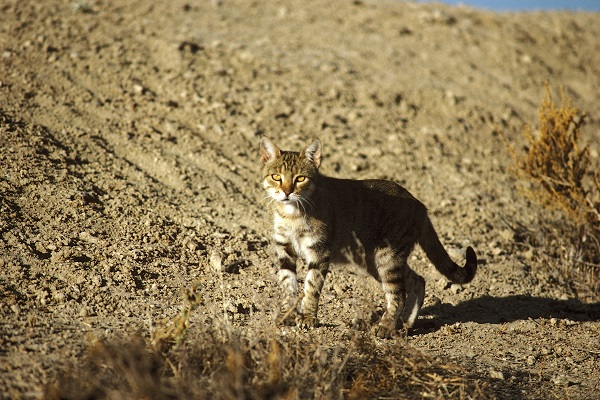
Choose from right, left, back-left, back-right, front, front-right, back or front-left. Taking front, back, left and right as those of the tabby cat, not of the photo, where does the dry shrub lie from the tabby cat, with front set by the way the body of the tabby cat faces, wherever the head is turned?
back

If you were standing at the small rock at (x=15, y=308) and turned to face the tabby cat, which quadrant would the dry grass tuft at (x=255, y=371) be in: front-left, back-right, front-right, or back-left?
front-right

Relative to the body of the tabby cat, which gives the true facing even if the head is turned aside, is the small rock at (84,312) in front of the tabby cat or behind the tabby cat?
in front

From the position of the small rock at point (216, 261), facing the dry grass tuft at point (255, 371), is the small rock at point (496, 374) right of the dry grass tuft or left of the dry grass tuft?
left

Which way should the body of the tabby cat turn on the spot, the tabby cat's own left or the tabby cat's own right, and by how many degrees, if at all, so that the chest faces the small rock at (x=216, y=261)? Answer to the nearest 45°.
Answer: approximately 45° to the tabby cat's own right

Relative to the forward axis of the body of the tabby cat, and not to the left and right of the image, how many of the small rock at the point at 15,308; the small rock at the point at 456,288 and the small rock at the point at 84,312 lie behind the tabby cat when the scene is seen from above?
1

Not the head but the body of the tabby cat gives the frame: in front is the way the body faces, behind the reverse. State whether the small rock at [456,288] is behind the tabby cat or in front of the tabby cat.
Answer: behind

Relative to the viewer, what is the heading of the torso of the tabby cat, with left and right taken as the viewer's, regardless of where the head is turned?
facing the viewer and to the left of the viewer

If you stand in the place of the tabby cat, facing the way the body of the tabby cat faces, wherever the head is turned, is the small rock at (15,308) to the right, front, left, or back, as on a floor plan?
front

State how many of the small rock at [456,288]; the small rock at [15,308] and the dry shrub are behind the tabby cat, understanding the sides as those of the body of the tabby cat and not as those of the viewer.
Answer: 2
